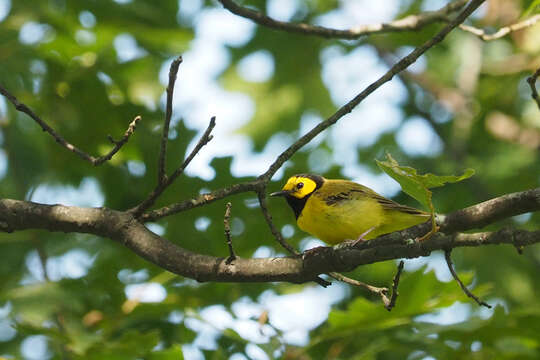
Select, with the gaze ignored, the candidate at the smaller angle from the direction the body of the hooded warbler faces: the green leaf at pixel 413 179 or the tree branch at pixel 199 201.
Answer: the tree branch

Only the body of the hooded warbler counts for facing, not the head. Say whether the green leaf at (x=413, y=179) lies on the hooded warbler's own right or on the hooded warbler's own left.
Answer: on the hooded warbler's own left

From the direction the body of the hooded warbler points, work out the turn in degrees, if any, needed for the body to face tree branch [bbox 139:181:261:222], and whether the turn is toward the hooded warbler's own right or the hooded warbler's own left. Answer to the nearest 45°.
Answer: approximately 45° to the hooded warbler's own left

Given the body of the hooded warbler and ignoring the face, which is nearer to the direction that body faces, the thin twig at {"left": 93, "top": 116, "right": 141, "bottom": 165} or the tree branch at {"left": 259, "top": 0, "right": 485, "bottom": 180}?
the thin twig

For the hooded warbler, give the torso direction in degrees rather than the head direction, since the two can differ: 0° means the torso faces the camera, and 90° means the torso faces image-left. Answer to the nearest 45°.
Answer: approximately 90°
